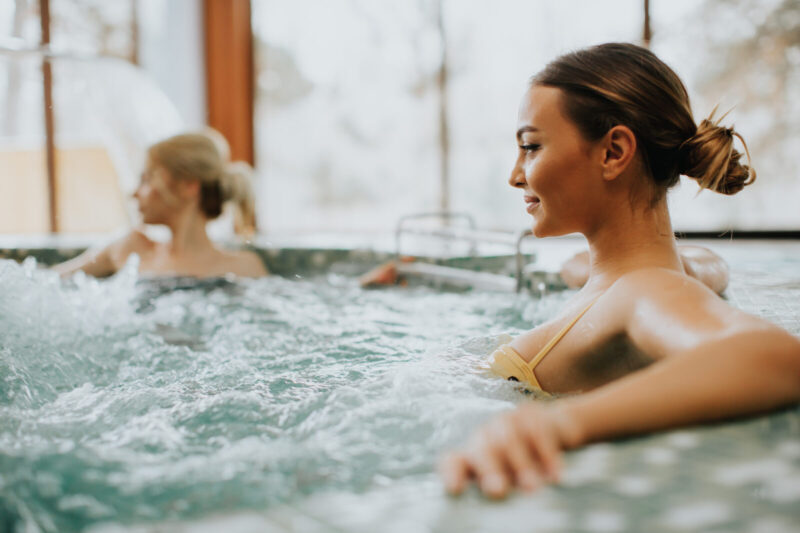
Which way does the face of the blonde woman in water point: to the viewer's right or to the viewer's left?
to the viewer's left

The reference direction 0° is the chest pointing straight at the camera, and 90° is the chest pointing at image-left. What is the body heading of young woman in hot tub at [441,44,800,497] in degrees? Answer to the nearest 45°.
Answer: approximately 90°

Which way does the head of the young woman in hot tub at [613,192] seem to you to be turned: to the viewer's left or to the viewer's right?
to the viewer's left

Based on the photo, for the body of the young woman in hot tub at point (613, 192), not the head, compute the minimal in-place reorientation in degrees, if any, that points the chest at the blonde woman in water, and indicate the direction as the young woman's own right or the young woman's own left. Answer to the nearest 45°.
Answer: approximately 45° to the young woman's own right
